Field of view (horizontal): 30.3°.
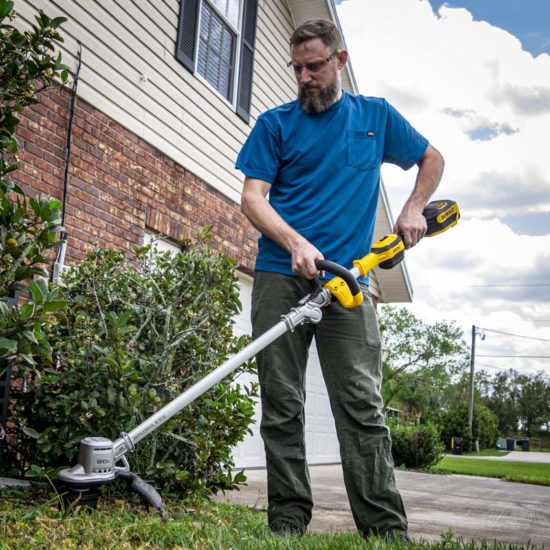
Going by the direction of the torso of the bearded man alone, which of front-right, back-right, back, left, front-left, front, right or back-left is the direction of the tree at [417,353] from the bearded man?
back

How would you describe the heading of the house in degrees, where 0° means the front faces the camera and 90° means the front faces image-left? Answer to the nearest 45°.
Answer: approximately 315°

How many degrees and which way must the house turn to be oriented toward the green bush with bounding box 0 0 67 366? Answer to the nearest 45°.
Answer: approximately 45° to its right

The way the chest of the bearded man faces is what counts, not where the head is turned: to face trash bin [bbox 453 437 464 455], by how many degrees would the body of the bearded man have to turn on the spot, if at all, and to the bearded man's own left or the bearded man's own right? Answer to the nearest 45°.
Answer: approximately 180°

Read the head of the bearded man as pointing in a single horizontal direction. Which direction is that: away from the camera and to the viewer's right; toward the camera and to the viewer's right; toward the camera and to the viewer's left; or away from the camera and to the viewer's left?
toward the camera and to the viewer's left

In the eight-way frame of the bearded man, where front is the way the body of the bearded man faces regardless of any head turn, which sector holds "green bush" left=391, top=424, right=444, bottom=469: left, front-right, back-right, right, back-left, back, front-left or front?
back

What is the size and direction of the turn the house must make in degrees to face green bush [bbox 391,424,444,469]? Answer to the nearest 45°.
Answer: approximately 90° to its left

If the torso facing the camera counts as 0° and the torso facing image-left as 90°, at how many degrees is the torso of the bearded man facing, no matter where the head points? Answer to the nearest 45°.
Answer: approximately 0°
